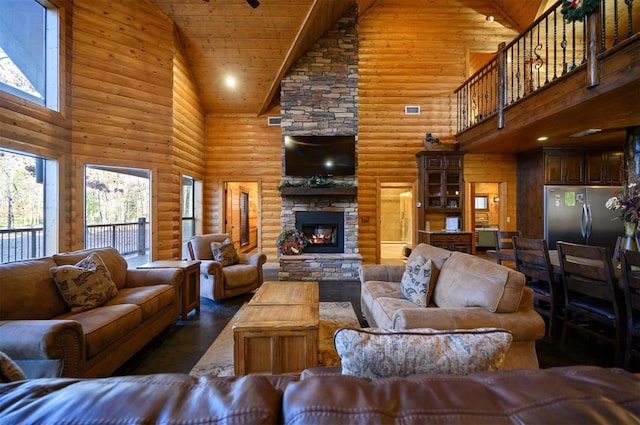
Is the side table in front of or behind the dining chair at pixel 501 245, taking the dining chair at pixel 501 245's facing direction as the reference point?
behind

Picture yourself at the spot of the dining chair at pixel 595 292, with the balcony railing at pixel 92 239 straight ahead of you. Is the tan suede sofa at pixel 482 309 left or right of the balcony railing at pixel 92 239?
left

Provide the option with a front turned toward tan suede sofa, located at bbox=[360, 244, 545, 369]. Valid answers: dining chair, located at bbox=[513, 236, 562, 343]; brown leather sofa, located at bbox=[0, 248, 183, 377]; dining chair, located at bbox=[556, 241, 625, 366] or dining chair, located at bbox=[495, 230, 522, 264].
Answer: brown leather sofa, located at bbox=[0, 248, 183, 377]

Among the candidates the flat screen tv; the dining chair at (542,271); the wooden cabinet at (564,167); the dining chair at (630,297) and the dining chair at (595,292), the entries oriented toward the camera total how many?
2

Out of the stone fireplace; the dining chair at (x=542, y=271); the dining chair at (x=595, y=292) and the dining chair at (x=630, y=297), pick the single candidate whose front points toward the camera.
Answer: the stone fireplace

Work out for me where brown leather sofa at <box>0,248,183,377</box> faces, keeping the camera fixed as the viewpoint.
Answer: facing the viewer and to the right of the viewer

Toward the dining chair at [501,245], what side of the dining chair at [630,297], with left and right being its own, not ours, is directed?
left

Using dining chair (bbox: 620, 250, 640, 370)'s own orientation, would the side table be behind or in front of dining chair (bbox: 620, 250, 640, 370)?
behind

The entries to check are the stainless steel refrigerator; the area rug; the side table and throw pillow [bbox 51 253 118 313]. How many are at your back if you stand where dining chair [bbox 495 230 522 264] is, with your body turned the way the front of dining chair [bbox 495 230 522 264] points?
3

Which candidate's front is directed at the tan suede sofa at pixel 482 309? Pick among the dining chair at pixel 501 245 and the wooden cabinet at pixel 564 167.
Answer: the wooden cabinet

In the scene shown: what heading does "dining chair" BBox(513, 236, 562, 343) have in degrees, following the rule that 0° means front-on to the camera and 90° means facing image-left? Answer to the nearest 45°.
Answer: approximately 225°

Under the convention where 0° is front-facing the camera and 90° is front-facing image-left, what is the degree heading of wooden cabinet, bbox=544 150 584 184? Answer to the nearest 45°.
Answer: approximately 0°

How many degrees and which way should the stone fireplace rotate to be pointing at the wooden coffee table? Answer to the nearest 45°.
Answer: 0° — it already faces it

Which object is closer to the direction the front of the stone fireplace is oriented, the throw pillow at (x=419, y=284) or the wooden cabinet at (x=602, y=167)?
the throw pillow

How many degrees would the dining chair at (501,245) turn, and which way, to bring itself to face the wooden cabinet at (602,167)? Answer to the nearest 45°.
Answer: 0° — it already faces it

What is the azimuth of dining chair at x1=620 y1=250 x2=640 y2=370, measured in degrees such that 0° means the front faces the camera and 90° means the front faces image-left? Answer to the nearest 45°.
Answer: approximately 225°

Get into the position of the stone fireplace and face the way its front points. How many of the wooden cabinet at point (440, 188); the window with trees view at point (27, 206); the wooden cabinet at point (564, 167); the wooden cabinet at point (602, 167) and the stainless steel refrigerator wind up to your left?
4
